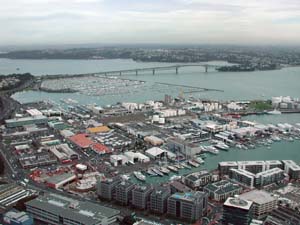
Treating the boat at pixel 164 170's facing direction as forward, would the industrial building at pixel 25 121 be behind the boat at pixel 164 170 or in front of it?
behind

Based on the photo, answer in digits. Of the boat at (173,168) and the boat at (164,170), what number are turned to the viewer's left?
0

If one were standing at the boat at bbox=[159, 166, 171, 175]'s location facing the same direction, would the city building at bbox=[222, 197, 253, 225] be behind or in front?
in front

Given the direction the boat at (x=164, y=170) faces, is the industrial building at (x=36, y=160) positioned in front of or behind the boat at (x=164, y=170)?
behind

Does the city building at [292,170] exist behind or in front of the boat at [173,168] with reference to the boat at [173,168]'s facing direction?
in front
